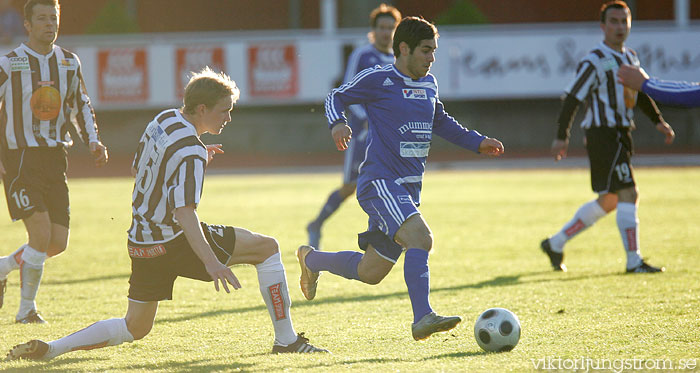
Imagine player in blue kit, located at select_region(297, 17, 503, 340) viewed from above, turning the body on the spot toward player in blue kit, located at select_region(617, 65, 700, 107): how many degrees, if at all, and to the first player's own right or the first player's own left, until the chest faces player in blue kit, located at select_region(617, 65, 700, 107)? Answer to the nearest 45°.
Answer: approximately 45° to the first player's own left

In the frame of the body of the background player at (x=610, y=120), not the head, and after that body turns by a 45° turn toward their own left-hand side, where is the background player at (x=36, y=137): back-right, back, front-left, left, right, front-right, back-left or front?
back-right

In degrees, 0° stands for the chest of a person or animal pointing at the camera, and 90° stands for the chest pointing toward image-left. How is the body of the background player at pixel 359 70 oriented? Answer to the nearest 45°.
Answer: approximately 315°

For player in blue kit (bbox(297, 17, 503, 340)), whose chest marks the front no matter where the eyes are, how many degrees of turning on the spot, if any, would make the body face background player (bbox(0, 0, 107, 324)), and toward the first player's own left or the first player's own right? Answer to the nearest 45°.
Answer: approximately 135° to the first player's own right

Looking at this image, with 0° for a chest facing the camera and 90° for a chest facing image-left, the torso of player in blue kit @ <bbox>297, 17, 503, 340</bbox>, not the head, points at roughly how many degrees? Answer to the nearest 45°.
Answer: approximately 315°

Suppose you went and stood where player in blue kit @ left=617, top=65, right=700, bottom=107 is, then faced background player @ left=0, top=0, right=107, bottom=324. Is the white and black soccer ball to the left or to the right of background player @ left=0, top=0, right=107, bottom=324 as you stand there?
left

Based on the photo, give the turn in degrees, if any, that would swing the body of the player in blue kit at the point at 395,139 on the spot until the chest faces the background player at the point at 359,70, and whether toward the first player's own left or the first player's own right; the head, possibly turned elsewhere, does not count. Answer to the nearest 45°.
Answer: approximately 135° to the first player's own left
